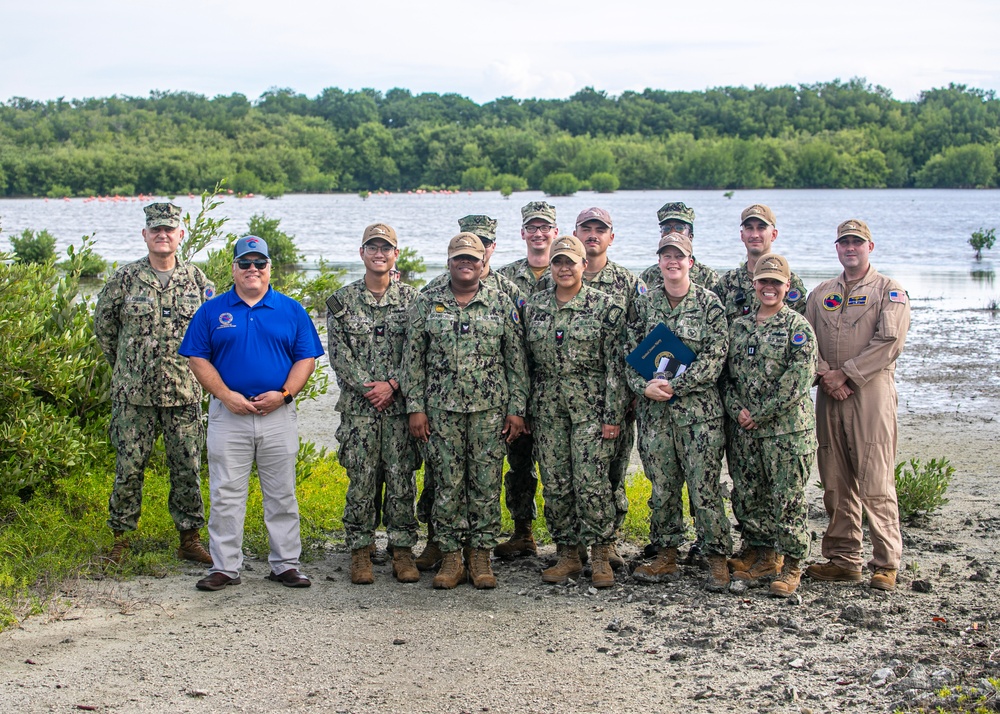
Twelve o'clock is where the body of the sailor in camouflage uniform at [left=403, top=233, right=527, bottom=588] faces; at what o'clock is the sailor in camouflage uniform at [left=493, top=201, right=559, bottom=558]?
the sailor in camouflage uniform at [left=493, top=201, right=559, bottom=558] is roughly at 7 o'clock from the sailor in camouflage uniform at [left=403, top=233, right=527, bottom=588].

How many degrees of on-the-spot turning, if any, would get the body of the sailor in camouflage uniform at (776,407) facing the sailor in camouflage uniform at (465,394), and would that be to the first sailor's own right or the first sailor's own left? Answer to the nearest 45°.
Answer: approximately 45° to the first sailor's own right

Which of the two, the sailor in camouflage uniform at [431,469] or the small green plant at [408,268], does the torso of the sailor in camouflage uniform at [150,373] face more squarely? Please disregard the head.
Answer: the sailor in camouflage uniform

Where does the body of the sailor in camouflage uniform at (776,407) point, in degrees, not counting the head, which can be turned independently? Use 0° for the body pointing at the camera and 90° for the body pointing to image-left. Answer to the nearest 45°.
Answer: approximately 45°

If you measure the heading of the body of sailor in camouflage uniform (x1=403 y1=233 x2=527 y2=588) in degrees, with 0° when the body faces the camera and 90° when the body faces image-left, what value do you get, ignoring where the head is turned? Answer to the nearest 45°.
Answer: approximately 0°

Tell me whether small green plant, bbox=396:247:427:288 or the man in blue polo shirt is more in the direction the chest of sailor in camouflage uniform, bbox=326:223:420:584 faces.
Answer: the man in blue polo shirt

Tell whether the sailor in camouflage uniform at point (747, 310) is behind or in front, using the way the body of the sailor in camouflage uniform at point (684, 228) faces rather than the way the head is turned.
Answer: in front
